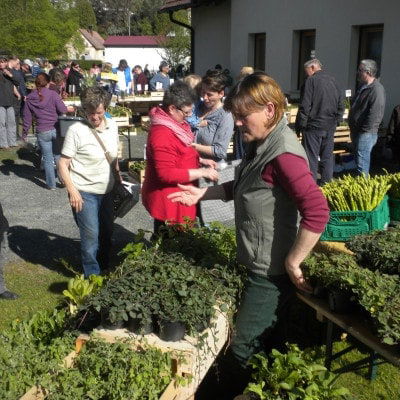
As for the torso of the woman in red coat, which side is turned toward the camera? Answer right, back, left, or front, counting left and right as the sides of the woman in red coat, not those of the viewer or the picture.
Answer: right

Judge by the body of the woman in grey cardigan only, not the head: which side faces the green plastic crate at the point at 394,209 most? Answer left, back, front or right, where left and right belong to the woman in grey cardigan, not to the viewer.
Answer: left

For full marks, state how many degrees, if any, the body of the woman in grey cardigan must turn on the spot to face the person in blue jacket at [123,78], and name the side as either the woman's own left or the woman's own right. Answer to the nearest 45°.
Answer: approximately 135° to the woman's own right

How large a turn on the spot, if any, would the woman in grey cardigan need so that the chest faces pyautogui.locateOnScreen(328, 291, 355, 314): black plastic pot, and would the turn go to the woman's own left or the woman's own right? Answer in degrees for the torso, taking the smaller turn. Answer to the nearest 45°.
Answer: approximately 45° to the woman's own left

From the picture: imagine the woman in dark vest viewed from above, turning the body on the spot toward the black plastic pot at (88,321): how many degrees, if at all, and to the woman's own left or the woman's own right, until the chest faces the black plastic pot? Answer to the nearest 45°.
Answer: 0° — they already face it

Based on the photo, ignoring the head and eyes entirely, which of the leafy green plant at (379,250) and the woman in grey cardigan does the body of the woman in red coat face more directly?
the leafy green plant

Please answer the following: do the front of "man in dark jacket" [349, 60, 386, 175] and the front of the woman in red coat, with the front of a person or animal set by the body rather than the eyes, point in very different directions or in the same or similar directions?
very different directions
